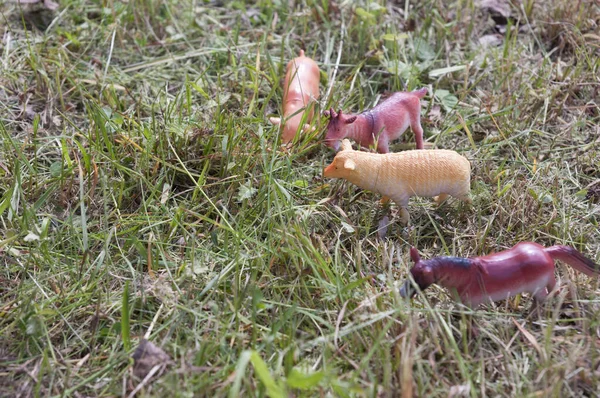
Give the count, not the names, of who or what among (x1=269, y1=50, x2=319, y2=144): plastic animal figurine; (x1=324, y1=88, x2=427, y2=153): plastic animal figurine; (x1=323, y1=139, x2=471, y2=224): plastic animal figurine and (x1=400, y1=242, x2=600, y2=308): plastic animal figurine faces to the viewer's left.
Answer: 3

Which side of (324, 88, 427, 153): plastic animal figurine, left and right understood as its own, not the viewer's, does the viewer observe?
left

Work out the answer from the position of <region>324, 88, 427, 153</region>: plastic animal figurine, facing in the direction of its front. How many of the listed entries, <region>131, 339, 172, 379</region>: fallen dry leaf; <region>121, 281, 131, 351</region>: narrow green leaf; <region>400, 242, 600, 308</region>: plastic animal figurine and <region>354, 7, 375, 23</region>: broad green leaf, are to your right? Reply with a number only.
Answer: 1

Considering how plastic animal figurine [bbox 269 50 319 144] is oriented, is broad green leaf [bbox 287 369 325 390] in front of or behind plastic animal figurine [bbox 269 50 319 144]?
in front

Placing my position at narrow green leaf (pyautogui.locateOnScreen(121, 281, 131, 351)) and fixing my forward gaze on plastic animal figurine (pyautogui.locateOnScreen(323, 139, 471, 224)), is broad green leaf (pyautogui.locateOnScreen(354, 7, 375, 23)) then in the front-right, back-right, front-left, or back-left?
front-left

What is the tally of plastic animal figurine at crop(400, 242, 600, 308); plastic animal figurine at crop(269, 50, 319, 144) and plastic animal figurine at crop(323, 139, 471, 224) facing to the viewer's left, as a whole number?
2

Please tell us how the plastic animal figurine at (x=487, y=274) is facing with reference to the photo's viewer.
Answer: facing to the left of the viewer

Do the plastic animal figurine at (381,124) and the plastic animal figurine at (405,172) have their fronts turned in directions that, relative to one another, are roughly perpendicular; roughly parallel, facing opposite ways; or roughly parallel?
roughly parallel

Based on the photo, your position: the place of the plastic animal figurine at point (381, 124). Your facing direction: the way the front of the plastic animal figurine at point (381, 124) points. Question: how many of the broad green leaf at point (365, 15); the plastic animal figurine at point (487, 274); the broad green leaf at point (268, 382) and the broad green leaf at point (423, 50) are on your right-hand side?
2

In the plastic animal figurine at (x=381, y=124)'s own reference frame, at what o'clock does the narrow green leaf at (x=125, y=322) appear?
The narrow green leaf is roughly at 10 o'clock from the plastic animal figurine.

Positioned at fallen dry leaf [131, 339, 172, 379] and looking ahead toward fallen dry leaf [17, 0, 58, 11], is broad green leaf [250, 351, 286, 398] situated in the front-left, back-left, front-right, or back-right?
back-right

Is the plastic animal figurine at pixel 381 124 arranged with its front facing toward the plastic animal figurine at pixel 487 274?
no

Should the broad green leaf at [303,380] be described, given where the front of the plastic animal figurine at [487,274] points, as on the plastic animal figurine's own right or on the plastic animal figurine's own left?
on the plastic animal figurine's own left

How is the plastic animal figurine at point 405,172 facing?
to the viewer's left

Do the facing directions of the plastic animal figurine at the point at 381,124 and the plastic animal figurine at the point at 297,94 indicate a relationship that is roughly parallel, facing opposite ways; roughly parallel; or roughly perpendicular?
roughly perpendicular

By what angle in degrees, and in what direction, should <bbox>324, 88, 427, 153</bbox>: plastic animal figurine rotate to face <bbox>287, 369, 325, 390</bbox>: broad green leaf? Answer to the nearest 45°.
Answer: approximately 90° to its left

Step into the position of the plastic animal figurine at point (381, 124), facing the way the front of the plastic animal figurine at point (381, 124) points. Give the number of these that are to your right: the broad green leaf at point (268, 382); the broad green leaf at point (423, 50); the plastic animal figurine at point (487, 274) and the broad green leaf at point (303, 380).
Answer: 1

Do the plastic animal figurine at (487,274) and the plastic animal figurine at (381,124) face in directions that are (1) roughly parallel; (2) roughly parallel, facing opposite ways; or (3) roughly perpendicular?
roughly parallel
